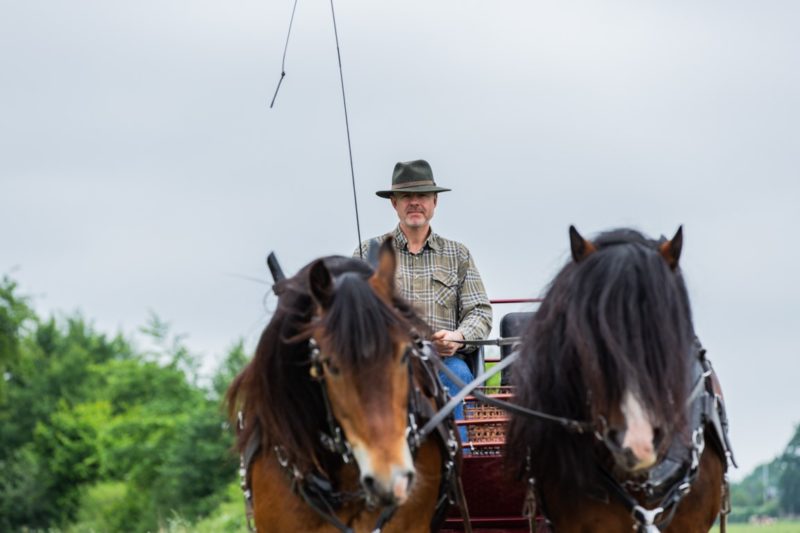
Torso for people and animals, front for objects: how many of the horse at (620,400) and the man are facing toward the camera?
2

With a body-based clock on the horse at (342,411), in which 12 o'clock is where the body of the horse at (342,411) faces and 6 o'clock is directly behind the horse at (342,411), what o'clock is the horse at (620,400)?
the horse at (620,400) is roughly at 9 o'clock from the horse at (342,411).

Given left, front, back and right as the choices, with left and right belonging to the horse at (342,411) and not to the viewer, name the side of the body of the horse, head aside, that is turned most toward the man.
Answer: back

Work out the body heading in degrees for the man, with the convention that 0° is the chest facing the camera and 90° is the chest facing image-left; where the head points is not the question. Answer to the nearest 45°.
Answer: approximately 0°

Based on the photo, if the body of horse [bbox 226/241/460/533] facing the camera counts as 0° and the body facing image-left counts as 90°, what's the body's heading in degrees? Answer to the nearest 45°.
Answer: approximately 0°

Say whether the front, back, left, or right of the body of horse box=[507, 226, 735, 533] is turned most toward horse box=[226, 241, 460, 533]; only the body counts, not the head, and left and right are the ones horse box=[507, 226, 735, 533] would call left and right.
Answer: right
